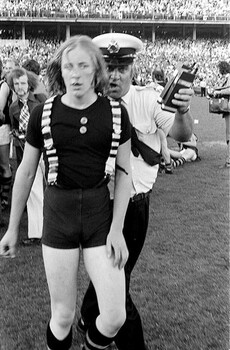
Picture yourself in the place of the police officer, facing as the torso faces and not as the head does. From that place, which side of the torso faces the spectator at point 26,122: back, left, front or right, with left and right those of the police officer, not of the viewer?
right

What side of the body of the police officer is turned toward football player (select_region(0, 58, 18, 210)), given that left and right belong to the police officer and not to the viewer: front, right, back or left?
right

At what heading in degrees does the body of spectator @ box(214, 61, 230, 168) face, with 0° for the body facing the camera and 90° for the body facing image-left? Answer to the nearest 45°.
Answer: approximately 90°
